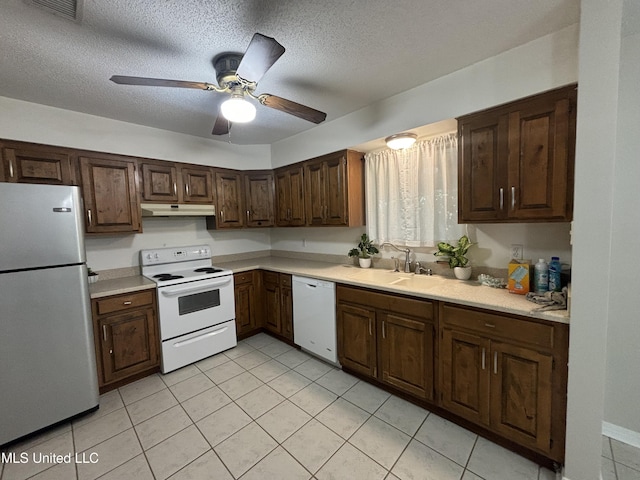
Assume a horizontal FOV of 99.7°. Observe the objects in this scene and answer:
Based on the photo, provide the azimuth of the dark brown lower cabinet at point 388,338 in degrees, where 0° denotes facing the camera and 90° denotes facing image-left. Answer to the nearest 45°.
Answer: approximately 45°

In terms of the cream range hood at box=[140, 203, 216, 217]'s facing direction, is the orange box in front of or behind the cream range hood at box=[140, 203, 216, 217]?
in front

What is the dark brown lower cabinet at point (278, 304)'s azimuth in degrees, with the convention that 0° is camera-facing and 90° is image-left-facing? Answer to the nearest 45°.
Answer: approximately 45°

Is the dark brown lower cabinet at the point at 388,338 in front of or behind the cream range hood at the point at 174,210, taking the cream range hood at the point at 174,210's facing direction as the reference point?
in front

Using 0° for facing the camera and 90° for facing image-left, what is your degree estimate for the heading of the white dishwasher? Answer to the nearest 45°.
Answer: approximately 45°

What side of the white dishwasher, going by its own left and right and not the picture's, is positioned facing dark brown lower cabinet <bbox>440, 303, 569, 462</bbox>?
left

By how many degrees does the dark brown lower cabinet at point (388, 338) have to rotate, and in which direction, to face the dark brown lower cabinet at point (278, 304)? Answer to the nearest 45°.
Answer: approximately 90° to its right

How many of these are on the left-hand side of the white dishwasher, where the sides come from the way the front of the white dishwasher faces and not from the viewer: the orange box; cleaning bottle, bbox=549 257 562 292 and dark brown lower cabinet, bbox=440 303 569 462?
3
